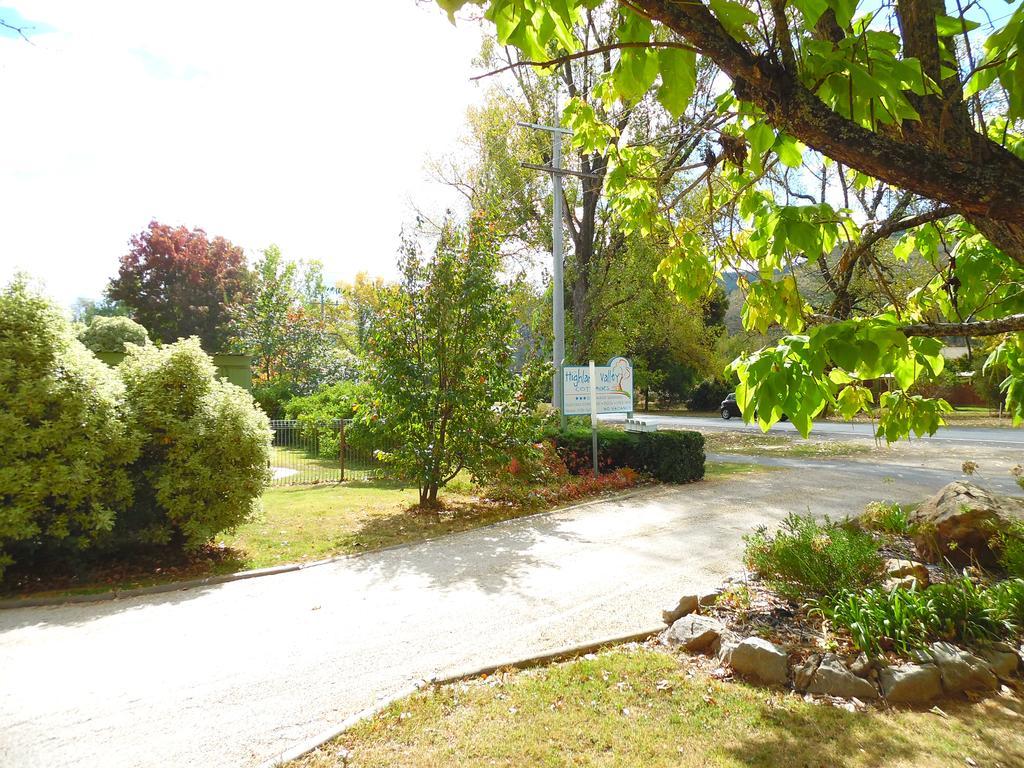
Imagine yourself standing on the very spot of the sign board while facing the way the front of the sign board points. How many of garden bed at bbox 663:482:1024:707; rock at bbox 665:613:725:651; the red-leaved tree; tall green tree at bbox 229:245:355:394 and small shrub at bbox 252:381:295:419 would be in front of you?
2

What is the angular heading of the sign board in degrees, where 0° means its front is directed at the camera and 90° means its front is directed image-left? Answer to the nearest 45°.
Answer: approximately 0°

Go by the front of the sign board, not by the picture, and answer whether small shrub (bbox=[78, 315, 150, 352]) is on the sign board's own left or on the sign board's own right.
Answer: on the sign board's own right

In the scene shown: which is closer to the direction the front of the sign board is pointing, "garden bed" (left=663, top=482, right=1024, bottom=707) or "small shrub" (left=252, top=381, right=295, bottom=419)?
the garden bed

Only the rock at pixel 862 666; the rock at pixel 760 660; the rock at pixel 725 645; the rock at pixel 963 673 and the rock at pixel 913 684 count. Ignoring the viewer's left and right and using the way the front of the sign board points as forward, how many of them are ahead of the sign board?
5

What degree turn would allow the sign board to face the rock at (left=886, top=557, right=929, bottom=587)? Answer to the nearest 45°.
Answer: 0° — it already faces it

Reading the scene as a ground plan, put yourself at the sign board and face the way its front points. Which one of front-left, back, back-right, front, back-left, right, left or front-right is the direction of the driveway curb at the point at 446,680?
front

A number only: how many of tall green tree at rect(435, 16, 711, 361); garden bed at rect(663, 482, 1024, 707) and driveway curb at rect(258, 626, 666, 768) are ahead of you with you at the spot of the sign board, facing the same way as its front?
2

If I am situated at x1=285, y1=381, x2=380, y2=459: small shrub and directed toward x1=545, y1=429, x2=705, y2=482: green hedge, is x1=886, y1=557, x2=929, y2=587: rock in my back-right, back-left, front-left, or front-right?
front-right

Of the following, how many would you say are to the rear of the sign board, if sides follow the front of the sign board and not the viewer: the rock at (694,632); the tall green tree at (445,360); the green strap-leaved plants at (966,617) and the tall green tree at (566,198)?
1

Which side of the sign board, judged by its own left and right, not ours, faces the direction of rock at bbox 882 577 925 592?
front

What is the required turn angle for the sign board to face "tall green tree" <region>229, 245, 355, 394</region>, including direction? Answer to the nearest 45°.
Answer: approximately 135° to its right

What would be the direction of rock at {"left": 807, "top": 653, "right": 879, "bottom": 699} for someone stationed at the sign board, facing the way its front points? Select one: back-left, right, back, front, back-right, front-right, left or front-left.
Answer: front

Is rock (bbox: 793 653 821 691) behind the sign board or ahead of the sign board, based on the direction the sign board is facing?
ahead

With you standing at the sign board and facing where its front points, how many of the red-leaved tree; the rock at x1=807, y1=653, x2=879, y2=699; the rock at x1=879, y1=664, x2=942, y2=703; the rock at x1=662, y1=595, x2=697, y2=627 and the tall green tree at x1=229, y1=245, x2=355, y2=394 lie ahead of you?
3

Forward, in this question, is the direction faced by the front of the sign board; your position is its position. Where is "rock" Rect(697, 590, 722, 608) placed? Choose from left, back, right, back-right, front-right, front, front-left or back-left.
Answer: front

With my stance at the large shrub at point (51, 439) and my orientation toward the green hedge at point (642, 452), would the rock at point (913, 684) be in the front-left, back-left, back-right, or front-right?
front-right

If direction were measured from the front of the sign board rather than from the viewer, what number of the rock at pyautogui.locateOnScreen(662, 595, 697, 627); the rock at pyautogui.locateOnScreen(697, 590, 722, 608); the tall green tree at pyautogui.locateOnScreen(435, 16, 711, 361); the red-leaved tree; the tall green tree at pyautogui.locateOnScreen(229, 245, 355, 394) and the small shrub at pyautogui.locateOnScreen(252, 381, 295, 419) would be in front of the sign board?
2

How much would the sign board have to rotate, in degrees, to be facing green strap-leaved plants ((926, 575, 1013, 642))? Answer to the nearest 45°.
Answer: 0° — it already faces it

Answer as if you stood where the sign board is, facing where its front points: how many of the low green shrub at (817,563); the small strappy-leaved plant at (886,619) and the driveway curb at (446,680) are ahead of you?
3
